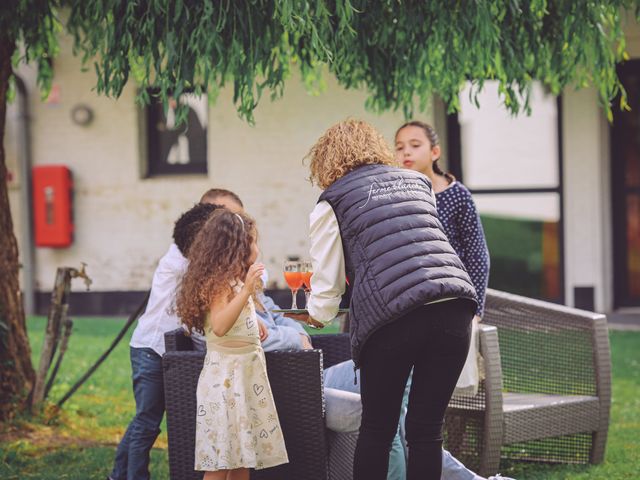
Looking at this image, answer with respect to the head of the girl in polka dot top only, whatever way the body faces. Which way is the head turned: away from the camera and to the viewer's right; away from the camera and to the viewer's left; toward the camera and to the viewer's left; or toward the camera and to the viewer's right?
toward the camera and to the viewer's left

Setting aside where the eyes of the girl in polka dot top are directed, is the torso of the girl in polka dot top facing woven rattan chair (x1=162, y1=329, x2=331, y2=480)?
yes

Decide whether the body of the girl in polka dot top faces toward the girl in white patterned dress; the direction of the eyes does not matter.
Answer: yes

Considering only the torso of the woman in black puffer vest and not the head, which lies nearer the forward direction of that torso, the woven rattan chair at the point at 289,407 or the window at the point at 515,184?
the woven rattan chair

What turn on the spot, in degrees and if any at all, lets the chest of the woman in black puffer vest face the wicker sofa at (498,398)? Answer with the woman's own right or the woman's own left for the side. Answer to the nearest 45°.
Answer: approximately 45° to the woman's own right

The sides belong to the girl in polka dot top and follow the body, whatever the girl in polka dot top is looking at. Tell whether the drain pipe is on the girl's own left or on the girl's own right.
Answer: on the girl's own right

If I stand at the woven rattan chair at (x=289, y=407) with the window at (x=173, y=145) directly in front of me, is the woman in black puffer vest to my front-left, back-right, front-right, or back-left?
back-right

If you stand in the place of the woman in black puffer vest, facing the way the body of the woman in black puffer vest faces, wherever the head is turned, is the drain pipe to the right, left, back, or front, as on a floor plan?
front

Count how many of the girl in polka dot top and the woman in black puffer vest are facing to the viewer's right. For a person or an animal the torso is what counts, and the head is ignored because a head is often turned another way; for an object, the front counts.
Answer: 0
